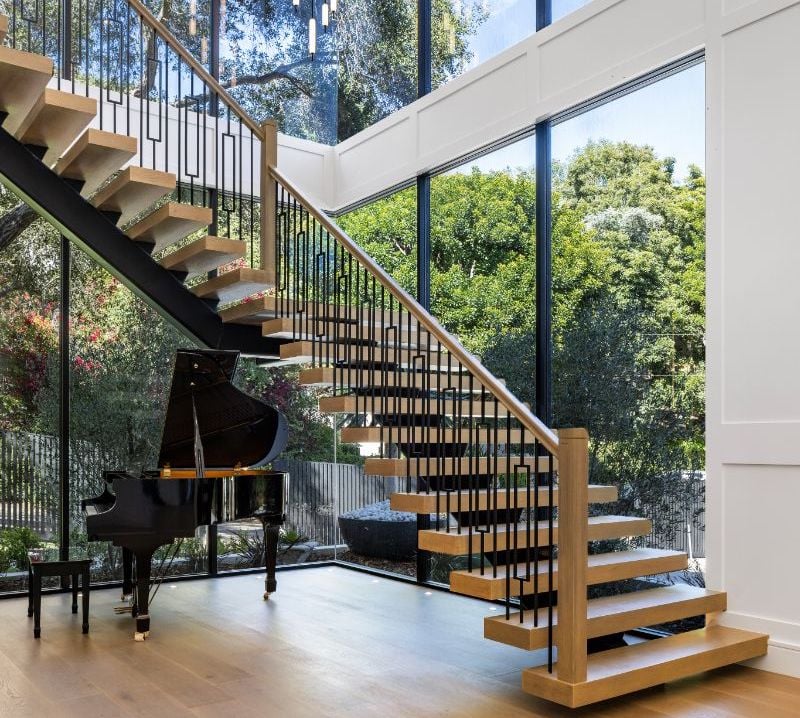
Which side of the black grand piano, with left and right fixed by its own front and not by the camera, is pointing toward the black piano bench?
front

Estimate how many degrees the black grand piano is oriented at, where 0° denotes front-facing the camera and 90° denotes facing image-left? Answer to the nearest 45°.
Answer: approximately 90°
